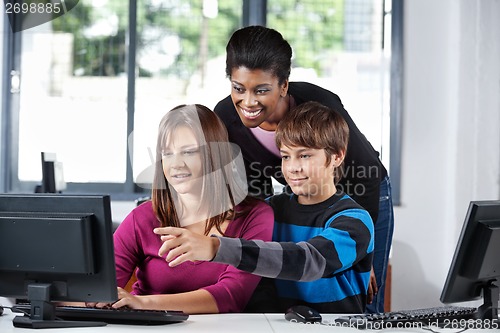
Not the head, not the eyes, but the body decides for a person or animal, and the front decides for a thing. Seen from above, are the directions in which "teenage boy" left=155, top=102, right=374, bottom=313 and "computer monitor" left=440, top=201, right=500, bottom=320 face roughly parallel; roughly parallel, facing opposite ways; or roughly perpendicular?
roughly perpendicular

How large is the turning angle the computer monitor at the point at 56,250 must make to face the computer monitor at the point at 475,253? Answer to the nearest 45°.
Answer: approximately 45° to its right

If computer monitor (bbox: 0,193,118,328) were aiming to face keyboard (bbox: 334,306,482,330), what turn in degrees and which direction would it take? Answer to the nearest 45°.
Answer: approximately 45° to its right

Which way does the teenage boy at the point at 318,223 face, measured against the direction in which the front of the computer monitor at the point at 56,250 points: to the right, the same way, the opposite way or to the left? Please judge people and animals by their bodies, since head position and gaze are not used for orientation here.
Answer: the opposite way

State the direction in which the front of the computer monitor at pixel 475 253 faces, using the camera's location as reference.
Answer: facing away from the viewer and to the left of the viewer

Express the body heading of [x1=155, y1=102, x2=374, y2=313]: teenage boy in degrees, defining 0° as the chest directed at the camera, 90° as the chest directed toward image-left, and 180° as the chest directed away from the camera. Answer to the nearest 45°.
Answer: approximately 45°

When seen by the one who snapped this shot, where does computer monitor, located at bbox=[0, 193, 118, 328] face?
facing away from the viewer and to the right of the viewer
